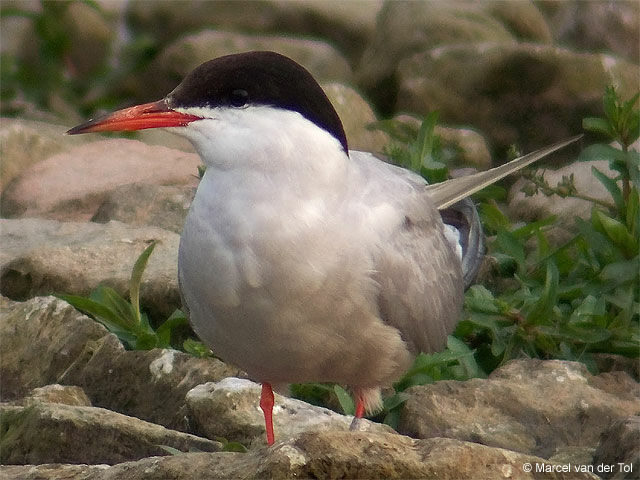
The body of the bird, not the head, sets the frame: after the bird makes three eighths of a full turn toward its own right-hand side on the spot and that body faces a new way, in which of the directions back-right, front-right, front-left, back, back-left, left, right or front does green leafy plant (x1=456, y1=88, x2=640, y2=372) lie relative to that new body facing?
front-right

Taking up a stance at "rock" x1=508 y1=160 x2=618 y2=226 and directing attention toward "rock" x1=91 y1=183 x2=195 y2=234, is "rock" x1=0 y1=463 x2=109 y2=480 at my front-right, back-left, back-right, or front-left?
front-left

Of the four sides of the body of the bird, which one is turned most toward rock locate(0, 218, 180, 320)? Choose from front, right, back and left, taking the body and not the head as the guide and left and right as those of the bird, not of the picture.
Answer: right

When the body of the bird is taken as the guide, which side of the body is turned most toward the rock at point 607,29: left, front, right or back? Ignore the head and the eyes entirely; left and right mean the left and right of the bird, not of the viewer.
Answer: back

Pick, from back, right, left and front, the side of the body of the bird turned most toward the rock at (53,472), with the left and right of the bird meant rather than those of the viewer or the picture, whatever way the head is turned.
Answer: front

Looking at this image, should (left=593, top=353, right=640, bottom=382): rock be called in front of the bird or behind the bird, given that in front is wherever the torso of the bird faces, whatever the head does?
behind

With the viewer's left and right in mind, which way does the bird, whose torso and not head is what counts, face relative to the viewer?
facing the viewer and to the left of the viewer

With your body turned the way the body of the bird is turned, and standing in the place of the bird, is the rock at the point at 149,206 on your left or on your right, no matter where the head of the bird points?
on your right

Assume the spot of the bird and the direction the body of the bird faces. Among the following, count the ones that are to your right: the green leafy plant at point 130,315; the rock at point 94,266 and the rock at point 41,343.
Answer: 3

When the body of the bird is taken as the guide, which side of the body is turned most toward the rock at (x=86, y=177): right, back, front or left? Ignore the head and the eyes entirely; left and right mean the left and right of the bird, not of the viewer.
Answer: right

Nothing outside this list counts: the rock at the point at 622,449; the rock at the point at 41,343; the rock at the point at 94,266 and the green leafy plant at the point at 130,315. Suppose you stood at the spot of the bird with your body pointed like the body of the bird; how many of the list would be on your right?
3

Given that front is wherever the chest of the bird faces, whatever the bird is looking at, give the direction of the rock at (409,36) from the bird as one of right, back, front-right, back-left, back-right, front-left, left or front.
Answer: back-right
